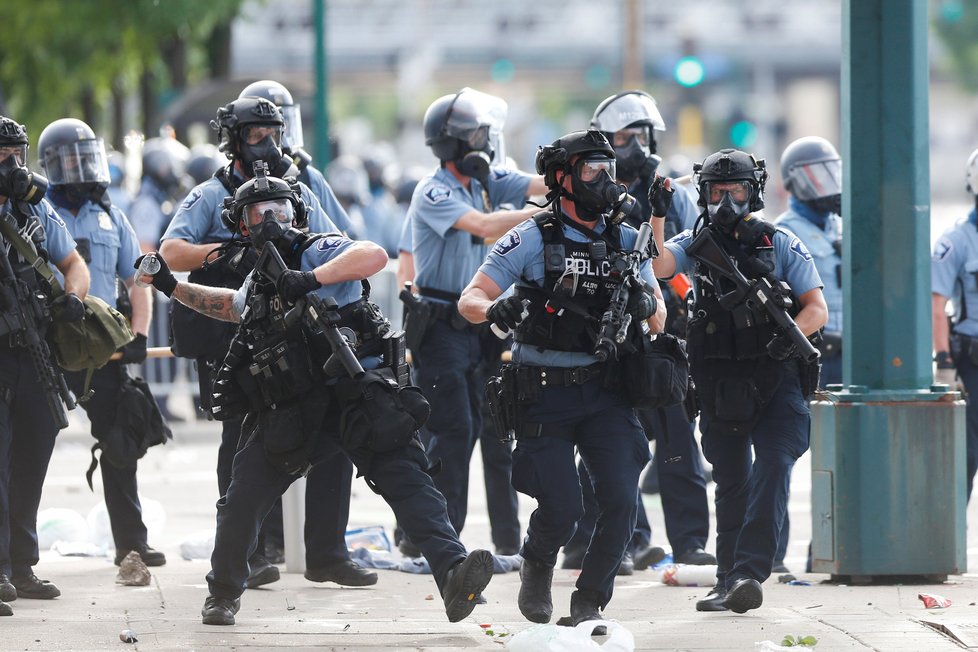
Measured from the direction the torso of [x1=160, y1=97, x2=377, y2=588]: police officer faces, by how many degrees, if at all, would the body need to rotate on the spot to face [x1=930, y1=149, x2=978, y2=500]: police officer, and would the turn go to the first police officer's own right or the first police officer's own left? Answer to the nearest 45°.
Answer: approximately 45° to the first police officer's own left

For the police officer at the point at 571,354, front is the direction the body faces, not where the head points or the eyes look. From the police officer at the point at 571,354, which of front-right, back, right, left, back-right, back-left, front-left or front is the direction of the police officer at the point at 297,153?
back

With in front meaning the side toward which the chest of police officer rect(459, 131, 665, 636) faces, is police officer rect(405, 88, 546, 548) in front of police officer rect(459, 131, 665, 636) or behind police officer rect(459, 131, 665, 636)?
behind

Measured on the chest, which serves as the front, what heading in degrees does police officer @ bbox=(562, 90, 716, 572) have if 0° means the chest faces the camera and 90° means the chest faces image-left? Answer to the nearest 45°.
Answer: approximately 315°

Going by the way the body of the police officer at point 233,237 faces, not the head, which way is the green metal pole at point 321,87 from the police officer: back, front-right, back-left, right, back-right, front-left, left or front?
back-left

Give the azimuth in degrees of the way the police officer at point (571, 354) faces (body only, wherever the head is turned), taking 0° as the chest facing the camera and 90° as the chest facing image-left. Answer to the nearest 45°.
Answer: approximately 315°
